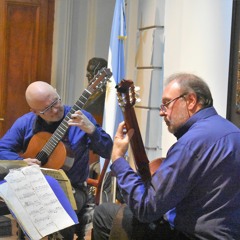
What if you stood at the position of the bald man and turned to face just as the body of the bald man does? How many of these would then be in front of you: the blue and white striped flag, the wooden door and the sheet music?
1

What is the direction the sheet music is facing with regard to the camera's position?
facing the viewer and to the right of the viewer

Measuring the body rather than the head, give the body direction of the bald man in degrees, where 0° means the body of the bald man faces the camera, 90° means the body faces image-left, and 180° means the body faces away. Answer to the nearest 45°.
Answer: approximately 0°

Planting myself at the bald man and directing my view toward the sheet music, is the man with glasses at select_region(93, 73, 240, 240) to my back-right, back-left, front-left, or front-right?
front-left

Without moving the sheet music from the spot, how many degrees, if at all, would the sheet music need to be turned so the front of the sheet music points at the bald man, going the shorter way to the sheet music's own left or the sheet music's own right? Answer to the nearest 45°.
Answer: approximately 135° to the sheet music's own left

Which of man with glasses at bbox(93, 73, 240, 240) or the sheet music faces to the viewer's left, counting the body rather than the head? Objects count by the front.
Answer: the man with glasses

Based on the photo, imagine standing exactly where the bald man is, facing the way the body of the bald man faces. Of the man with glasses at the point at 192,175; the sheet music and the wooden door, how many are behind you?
1

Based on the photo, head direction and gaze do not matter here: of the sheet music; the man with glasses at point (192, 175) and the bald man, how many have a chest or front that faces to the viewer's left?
1

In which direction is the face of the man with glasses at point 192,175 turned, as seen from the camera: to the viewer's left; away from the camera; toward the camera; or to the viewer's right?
to the viewer's left

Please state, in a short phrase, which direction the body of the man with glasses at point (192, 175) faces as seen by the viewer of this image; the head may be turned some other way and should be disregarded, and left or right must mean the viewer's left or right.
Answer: facing to the left of the viewer

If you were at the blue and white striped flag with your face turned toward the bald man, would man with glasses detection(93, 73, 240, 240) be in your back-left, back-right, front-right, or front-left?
front-left

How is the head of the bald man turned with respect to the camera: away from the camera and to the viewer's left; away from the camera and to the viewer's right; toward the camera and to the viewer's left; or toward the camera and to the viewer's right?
toward the camera and to the viewer's right

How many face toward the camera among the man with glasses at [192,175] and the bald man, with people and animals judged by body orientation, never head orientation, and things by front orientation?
1

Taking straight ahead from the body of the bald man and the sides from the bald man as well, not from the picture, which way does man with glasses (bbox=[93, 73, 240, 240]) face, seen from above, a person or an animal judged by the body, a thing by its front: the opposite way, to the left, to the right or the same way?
to the right

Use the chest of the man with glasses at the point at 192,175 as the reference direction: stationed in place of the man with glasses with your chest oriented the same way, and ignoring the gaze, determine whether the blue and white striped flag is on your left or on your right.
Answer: on your right

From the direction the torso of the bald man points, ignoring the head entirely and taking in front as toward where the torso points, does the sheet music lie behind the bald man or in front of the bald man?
in front
